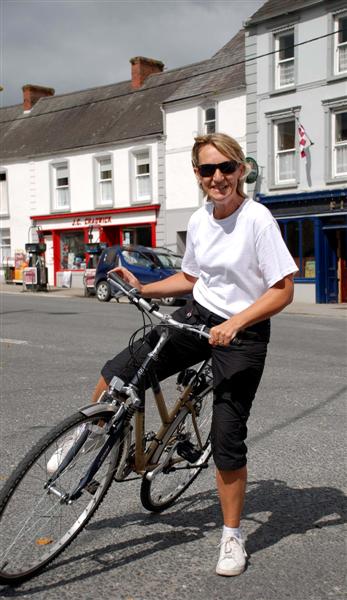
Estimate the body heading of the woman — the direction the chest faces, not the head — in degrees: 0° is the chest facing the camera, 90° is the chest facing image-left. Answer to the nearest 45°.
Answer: approximately 45°

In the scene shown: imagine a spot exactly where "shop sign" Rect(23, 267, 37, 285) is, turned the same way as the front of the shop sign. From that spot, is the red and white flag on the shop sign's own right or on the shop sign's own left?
on the shop sign's own left

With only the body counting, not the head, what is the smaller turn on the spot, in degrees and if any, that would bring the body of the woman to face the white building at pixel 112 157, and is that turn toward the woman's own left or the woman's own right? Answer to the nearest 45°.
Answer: approximately 135° to the woman's own right

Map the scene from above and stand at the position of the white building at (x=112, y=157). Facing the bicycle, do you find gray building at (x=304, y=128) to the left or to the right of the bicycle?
left

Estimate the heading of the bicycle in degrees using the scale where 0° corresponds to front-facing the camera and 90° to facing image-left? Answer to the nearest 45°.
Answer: approximately 45°

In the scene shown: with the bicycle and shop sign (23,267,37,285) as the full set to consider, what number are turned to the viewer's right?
0

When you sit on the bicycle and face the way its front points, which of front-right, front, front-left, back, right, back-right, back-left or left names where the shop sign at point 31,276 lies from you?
back-right

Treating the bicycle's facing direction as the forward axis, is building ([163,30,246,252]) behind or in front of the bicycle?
behind

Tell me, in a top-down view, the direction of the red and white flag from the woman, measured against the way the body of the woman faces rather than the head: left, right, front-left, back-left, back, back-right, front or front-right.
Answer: back-right

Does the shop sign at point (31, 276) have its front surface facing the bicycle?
yes

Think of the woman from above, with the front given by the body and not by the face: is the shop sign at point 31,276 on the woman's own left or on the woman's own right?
on the woman's own right

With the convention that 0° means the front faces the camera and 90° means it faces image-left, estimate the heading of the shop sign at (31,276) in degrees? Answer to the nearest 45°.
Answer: approximately 0°

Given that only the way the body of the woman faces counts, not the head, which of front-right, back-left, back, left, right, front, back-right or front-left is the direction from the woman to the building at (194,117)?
back-right
